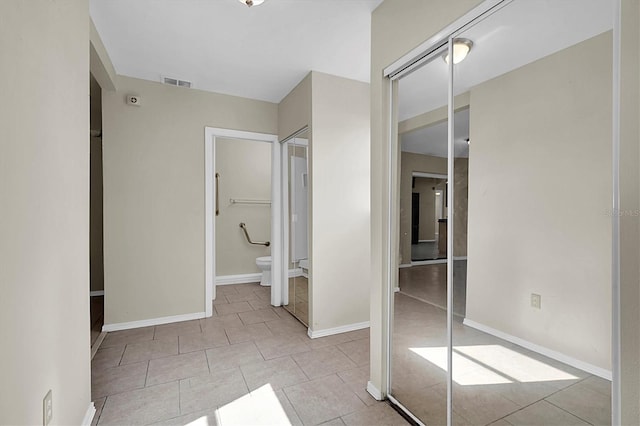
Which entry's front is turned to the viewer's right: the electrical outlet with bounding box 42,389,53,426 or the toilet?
the electrical outlet

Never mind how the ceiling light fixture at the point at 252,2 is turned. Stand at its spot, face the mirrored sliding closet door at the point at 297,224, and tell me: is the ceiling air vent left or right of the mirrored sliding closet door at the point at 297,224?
left

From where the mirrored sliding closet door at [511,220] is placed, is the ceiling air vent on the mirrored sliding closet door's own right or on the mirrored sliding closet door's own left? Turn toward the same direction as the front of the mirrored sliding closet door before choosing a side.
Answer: on the mirrored sliding closet door's own right

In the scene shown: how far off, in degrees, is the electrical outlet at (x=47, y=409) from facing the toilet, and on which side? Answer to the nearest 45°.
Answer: approximately 45° to its left

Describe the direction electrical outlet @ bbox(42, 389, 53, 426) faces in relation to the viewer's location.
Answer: facing to the right of the viewer

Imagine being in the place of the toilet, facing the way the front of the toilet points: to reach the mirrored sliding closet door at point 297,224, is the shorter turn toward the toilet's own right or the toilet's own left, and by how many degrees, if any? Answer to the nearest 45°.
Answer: approximately 90° to the toilet's own left

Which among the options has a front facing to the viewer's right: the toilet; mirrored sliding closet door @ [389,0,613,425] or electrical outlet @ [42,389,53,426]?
the electrical outlet

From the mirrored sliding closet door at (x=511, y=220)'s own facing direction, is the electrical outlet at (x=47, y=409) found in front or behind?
in front

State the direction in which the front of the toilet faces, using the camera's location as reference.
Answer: facing to the left of the viewer
